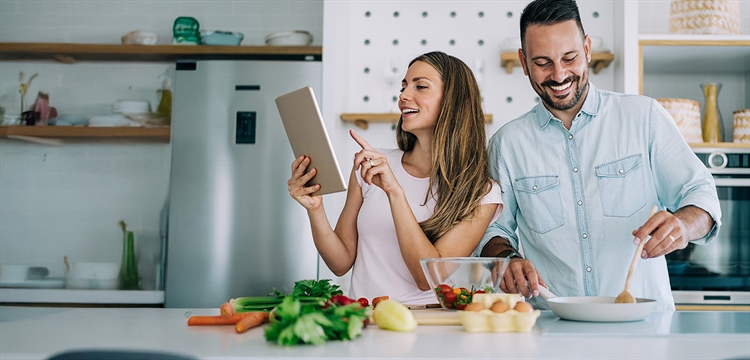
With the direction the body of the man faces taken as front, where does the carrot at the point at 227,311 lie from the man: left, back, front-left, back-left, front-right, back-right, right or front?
front-right

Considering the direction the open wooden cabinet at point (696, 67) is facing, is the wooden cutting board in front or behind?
in front

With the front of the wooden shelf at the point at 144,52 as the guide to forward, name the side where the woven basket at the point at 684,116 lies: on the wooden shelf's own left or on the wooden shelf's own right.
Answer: on the wooden shelf's own left

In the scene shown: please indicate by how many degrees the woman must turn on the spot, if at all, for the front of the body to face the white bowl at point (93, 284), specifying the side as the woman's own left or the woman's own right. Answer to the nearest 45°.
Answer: approximately 90° to the woman's own right

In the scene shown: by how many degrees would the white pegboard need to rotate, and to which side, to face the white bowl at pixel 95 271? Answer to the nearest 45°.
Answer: approximately 90° to its right

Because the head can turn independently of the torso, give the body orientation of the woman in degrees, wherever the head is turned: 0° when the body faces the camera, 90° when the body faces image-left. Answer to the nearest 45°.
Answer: approximately 45°

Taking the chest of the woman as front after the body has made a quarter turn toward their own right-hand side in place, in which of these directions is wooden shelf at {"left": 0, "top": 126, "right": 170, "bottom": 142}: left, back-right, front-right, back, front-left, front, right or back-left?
front
